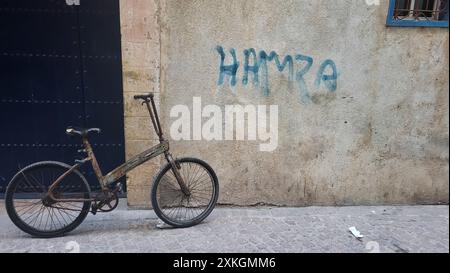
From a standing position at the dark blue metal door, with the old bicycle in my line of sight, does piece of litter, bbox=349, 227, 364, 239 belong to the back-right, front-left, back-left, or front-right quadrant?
front-left

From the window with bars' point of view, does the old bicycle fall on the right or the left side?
on its right

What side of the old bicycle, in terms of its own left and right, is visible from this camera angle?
right

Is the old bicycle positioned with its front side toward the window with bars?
yes

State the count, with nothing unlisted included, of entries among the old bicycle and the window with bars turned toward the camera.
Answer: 1

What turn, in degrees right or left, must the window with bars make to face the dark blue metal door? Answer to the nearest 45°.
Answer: approximately 45° to its right

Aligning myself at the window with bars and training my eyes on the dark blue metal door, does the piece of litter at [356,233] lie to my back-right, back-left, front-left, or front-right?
front-left
